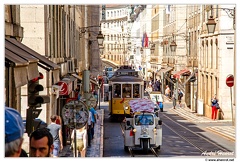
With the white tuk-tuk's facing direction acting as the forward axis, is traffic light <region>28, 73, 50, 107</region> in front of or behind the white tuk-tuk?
in front

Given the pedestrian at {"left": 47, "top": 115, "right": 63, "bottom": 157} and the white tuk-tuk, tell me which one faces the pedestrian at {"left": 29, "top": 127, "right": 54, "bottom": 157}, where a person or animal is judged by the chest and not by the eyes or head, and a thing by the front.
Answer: the white tuk-tuk

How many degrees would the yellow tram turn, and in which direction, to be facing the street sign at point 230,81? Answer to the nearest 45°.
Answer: approximately 45° to its left

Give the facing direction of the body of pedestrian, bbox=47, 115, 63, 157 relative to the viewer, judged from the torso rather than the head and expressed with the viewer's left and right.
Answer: facing away from the viewer

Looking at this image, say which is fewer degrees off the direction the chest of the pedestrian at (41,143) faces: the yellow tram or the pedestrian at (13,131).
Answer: the pedestrian

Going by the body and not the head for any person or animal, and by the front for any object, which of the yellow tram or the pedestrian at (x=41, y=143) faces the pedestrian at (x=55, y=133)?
the yellow tram

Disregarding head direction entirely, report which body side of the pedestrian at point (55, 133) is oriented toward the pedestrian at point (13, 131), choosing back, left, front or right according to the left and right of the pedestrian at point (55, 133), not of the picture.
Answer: back

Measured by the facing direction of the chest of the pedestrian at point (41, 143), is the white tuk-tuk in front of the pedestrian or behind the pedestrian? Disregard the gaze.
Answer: behind

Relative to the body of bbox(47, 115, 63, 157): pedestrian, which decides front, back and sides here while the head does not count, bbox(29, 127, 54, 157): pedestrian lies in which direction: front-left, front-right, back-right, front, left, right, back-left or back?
back

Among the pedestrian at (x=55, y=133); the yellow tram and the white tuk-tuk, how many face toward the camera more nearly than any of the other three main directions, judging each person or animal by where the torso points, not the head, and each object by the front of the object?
2

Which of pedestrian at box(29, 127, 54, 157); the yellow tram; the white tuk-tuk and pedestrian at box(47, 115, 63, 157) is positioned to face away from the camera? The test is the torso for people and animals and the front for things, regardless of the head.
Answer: pedestrian at box(47, 115, 63, 157)

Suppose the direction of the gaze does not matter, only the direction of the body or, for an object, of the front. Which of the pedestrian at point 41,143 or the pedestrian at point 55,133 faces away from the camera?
the pedestrian at point 55,133
